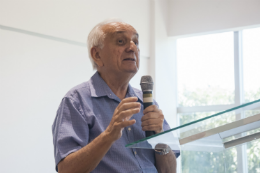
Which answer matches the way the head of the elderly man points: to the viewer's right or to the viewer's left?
to the viewer's right

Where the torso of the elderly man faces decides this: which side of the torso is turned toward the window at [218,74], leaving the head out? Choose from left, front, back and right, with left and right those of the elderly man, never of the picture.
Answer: left

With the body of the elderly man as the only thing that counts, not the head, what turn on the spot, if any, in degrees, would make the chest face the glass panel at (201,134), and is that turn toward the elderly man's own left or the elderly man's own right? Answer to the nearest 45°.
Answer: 0° — they already face it

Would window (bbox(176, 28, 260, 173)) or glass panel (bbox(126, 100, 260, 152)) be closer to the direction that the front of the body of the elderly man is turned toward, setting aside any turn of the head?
the glass panel

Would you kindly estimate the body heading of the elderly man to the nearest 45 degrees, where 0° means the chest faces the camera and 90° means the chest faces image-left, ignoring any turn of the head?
approximately 315°

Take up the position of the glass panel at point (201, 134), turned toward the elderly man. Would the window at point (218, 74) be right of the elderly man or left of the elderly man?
right
